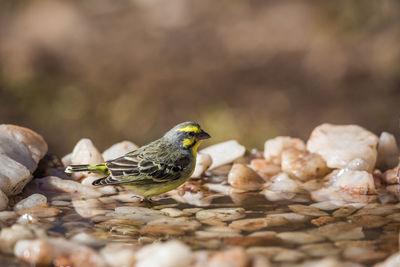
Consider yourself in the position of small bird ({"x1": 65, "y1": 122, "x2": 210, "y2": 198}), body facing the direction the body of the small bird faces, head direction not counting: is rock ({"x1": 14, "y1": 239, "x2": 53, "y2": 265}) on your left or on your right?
on your right

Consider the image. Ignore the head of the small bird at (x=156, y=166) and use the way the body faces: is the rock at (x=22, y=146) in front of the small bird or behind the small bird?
behind

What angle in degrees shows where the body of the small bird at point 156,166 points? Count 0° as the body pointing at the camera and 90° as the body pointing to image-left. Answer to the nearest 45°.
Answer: approximately 270°

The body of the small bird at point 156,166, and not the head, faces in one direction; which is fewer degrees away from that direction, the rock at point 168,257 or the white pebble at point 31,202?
the rock

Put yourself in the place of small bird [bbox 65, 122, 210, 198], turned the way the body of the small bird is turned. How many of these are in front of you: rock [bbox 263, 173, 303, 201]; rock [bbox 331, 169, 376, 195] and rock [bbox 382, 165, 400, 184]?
3

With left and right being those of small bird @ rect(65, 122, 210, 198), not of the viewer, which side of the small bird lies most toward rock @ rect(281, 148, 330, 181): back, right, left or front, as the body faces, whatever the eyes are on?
front

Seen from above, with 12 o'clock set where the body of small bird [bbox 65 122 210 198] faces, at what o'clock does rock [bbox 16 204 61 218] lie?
The rock is roughly at 5 o'clock from the small bird.

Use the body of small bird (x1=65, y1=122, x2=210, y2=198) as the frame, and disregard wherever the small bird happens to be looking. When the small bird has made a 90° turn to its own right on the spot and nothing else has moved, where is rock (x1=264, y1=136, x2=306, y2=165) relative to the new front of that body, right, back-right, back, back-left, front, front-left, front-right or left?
back-left

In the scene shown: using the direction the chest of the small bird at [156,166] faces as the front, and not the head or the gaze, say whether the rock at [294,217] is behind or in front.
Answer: in front

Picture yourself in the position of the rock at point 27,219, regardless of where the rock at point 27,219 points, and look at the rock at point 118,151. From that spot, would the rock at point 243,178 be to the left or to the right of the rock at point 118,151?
right

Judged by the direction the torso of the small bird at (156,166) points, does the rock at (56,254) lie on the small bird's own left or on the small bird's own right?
on the small bird's own right

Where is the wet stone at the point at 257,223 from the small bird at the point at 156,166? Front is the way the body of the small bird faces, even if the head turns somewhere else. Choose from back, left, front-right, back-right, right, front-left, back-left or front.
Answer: front-right

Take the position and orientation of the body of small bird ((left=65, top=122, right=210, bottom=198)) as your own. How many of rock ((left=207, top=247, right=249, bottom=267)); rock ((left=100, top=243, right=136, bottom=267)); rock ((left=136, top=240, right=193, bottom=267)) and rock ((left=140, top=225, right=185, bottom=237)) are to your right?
4

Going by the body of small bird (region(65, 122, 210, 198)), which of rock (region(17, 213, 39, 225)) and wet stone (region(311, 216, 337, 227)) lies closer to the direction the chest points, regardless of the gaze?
the wet stone

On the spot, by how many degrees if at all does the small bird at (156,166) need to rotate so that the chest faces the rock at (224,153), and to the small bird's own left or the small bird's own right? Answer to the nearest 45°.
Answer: approximately 45° to the small bird's own left

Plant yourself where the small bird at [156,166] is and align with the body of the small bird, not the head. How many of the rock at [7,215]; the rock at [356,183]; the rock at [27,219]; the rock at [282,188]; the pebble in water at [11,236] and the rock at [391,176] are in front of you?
3

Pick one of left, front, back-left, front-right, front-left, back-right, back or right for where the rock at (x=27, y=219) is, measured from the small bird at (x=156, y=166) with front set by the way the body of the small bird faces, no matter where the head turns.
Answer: back-right

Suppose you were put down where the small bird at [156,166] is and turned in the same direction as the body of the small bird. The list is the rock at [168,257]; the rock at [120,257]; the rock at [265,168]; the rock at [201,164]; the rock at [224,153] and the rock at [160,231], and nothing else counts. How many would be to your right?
3

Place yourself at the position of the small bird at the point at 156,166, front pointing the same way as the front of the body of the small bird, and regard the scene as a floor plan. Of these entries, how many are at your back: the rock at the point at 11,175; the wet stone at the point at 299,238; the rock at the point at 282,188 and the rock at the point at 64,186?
2
